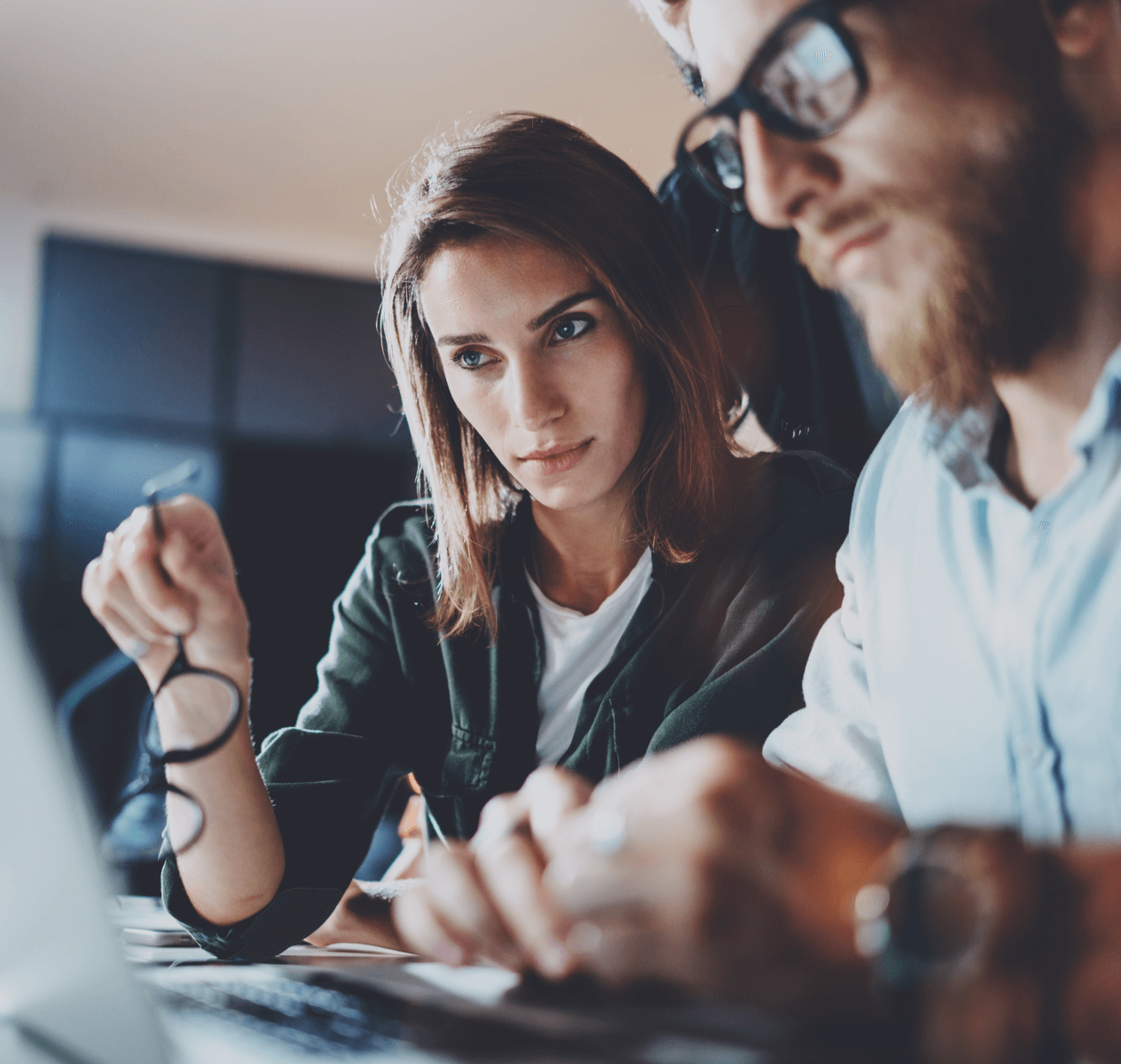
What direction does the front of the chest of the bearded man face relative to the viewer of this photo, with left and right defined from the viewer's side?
facing the viewer and to the left of the viewer
